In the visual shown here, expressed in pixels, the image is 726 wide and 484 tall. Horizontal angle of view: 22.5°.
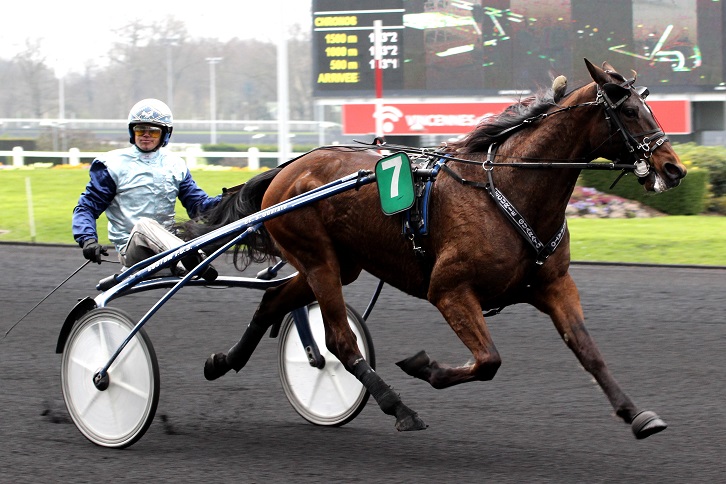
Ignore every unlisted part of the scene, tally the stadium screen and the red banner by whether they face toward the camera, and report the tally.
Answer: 2

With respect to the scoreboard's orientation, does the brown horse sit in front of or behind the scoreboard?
in front

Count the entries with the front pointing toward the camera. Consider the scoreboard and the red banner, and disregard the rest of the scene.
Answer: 2

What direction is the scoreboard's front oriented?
toward the camera

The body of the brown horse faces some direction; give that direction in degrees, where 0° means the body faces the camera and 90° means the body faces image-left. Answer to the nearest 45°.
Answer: approximately 315°

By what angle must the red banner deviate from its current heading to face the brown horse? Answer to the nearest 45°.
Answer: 0° — it already faces it

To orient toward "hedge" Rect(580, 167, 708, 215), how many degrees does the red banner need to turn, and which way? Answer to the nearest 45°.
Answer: approximately 45° to its left
